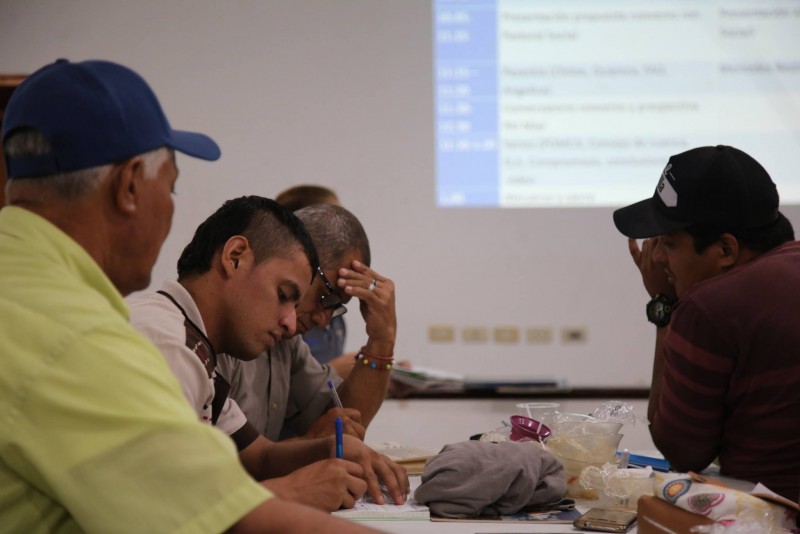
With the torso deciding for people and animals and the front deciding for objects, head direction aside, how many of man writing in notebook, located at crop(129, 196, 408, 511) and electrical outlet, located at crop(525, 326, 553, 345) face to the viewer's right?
1

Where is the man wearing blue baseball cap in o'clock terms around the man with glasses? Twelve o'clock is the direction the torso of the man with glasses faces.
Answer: The man wearing blue baseball cap is roughly at 2 o'clock from the man with glasses.

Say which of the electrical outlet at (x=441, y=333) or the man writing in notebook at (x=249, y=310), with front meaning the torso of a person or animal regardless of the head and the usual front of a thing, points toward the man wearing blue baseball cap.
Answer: the electrical outlet

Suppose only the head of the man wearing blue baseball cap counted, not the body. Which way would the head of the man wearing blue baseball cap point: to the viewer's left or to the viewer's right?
to the viewer's right

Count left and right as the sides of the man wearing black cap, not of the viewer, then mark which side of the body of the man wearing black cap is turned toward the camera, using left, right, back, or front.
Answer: left

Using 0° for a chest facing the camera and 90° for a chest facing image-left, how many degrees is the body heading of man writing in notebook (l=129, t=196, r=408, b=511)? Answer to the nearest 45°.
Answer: approximately 270°

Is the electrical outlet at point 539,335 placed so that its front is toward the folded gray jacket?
yes
